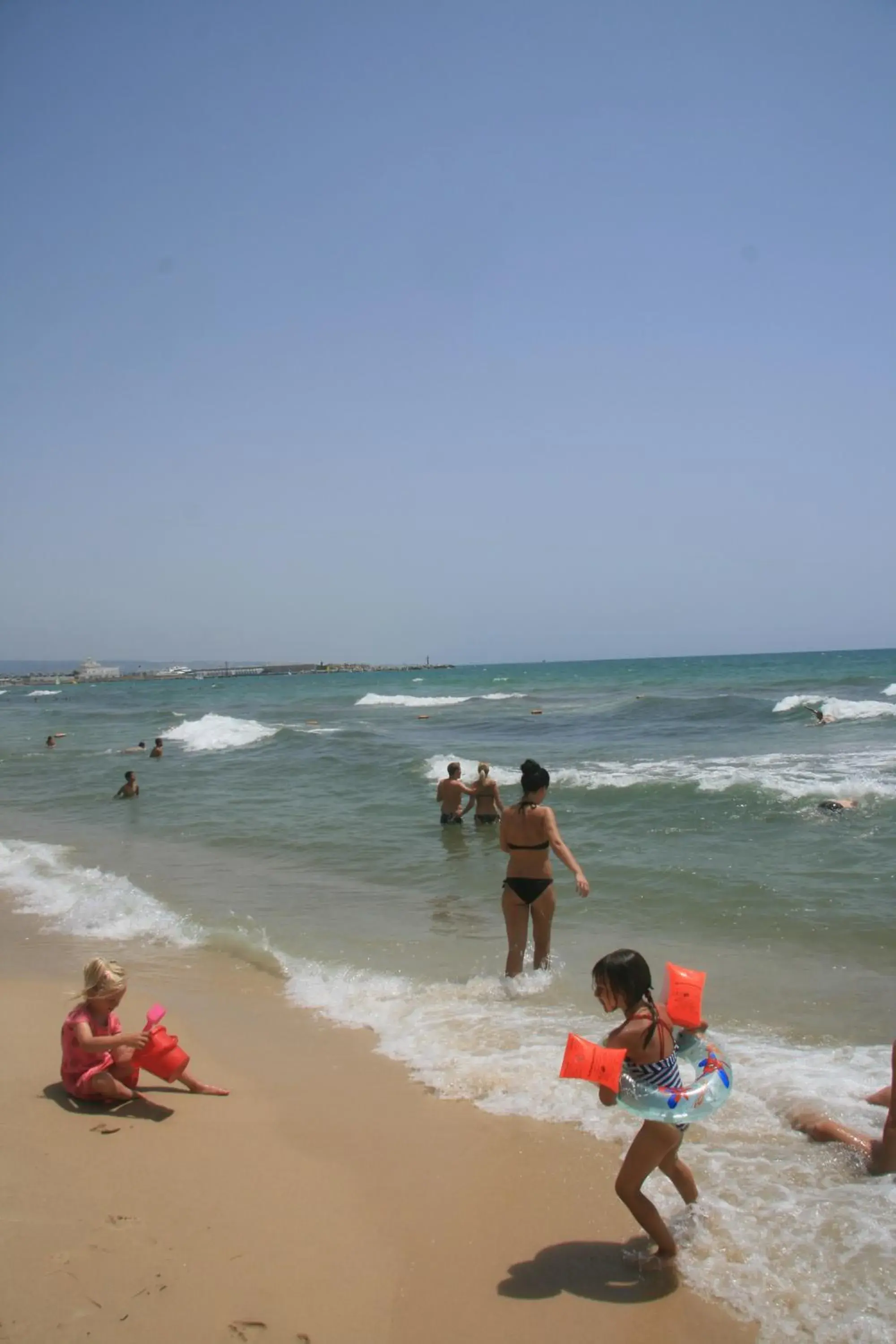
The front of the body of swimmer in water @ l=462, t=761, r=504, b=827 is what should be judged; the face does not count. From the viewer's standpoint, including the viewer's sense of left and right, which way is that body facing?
facing away from the viewer

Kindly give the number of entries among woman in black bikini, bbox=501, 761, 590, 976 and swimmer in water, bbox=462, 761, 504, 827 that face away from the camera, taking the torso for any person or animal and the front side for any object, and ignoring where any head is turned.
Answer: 2

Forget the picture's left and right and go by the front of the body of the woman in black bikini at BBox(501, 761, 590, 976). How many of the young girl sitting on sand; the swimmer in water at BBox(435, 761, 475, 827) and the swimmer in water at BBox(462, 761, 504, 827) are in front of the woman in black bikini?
2

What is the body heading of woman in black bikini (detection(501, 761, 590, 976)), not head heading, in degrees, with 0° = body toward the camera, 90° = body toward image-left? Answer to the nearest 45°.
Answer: approximately 180°

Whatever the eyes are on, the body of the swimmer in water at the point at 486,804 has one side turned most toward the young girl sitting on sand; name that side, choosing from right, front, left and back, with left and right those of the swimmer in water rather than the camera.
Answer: back

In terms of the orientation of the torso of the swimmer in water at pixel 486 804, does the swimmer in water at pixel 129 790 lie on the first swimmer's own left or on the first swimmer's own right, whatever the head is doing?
on the first swimmer's own left

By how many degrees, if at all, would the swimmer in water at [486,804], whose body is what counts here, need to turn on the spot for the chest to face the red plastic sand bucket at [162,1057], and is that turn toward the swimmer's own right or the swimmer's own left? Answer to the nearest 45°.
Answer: approximately 180°

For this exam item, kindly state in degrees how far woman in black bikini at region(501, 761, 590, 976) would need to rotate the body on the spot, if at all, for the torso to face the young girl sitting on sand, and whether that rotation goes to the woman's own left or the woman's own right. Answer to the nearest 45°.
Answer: approximately 135° to the woman's own left

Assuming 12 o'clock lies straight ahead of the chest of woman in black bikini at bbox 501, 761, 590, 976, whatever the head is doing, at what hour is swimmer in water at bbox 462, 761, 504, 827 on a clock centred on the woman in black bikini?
The swimmer in water is roughly at 12 o'clock from the woman in black bikini.

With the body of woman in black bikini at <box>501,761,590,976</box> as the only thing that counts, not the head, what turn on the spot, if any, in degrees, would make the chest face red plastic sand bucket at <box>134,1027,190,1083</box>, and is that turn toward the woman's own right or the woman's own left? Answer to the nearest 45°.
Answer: approximately 135° to the woman's own left
